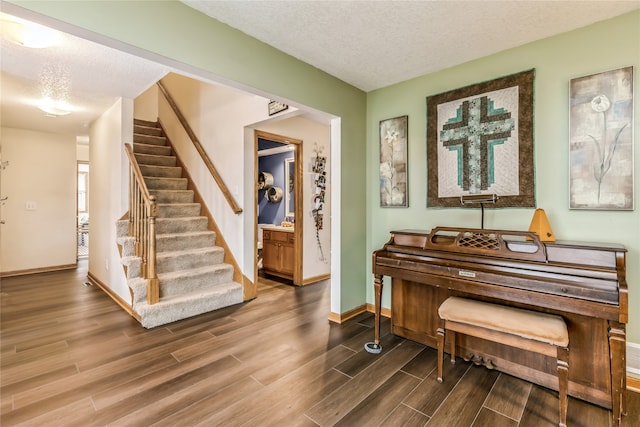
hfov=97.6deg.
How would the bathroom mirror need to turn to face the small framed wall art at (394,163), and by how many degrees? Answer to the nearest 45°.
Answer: approximately 45° to its left

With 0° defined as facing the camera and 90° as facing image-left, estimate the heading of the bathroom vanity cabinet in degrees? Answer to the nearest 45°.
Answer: approximately 45°

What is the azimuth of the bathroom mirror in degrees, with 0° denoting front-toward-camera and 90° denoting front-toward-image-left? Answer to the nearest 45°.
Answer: approximately 45°
